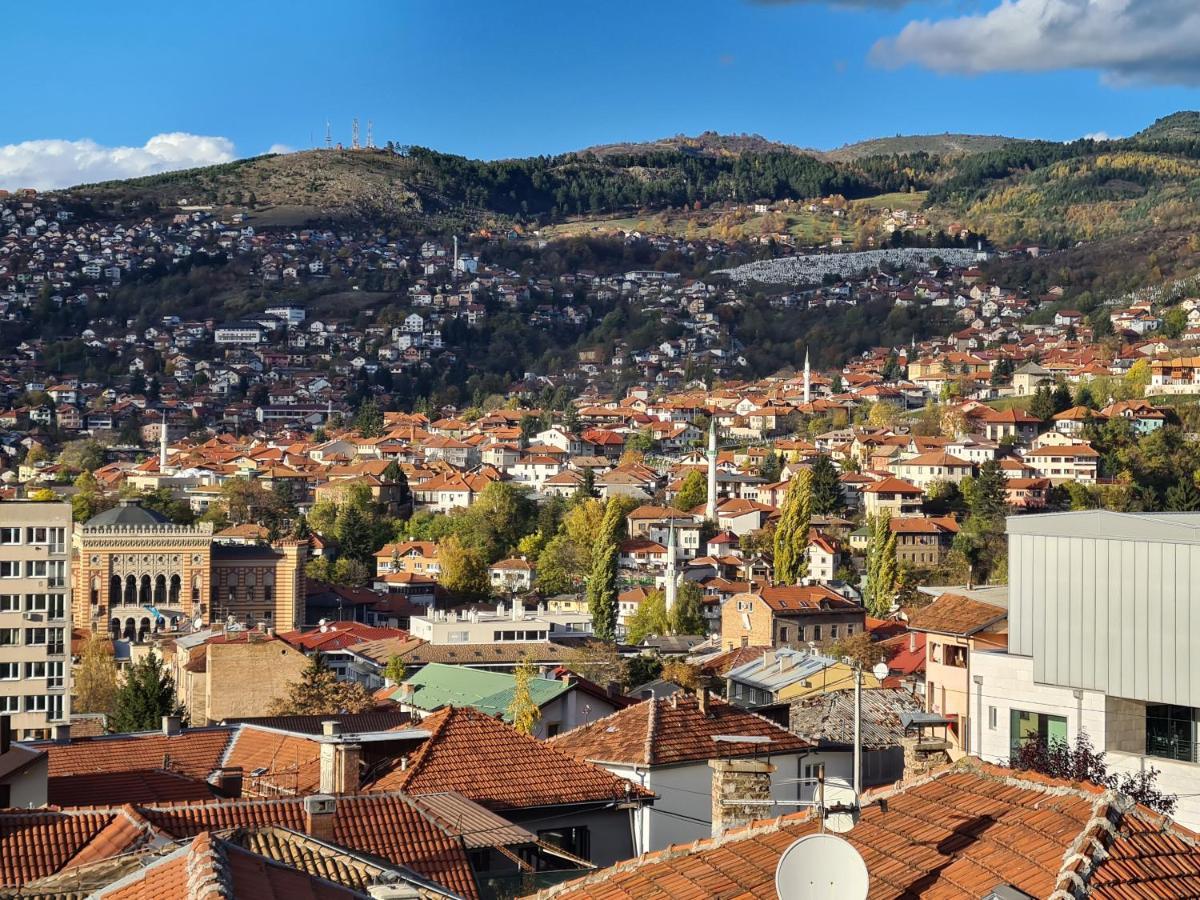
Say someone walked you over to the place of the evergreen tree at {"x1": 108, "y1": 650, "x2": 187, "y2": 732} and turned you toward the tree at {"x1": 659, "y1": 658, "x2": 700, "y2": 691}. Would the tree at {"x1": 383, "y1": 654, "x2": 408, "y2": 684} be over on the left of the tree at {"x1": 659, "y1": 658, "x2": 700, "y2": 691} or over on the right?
left

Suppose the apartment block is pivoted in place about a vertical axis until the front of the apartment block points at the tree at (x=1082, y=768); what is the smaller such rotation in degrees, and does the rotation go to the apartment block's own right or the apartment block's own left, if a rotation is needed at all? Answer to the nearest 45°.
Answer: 0° — it already faces it

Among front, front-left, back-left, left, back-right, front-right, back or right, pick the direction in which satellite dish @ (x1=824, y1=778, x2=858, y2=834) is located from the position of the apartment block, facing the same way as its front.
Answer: front

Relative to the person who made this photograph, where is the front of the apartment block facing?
facing the viewer

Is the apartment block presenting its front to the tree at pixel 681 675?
no

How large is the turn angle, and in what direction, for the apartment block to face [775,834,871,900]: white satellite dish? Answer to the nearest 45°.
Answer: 0° — it already faces it
